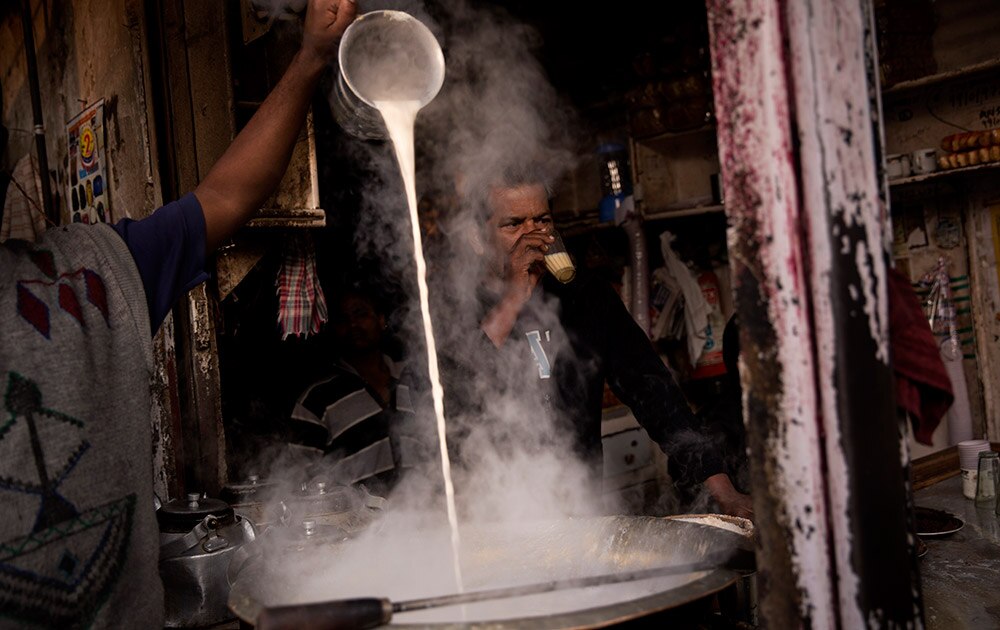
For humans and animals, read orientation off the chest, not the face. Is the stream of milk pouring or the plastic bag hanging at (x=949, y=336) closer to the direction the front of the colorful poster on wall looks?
the stream of milk pouring

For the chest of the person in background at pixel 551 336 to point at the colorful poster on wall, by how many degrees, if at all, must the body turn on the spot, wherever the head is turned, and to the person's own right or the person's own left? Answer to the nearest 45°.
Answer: approximately 90° to the person's own right

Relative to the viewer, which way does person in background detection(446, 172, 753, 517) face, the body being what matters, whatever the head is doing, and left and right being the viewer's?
facing the viewer

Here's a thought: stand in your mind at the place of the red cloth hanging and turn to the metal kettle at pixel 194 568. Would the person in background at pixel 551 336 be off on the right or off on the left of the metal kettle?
right

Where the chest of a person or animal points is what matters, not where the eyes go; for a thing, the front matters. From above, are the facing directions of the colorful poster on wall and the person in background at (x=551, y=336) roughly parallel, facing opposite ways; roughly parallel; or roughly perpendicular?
roughly parallel

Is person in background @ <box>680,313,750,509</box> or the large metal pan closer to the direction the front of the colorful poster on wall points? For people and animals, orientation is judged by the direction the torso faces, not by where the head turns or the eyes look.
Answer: the large metal pan

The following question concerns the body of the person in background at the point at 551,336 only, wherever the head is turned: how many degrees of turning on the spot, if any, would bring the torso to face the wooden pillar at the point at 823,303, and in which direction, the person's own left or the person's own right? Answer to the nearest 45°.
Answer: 0° — they already face it

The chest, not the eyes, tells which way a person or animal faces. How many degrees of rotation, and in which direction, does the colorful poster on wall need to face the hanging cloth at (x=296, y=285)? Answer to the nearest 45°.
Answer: approximately 90° to its left

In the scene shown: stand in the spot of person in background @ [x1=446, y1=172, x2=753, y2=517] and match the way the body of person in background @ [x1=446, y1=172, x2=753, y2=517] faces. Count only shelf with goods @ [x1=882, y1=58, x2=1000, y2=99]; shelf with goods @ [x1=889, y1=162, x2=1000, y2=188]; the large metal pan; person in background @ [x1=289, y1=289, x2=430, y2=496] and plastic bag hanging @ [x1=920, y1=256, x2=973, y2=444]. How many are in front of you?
1

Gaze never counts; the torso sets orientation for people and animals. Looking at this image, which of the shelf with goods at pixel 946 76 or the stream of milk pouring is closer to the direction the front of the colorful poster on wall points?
the stream of milk pouring

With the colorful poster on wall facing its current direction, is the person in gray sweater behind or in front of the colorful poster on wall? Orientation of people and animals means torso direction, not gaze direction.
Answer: in front

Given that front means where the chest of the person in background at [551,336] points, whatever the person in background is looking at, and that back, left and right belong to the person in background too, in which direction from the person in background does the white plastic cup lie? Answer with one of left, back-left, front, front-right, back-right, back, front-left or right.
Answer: left

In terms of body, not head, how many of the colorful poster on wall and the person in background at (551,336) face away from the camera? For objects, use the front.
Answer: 0

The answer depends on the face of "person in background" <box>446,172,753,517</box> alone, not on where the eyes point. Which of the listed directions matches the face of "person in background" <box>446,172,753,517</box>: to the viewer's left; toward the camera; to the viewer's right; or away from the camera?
toward the camera
